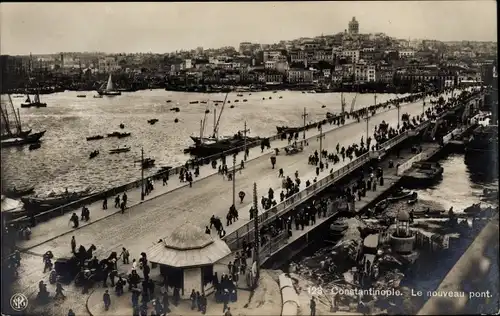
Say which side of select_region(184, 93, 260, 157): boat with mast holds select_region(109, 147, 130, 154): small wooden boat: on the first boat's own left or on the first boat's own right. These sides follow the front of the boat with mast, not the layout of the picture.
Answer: on the first boat's own right

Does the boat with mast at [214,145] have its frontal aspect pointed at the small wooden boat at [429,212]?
no

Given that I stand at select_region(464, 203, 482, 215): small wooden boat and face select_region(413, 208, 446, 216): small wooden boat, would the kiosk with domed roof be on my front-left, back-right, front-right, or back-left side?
front-left

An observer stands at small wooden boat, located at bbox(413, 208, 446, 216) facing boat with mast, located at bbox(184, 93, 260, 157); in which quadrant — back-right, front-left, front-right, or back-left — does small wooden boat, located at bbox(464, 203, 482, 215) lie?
back-right
